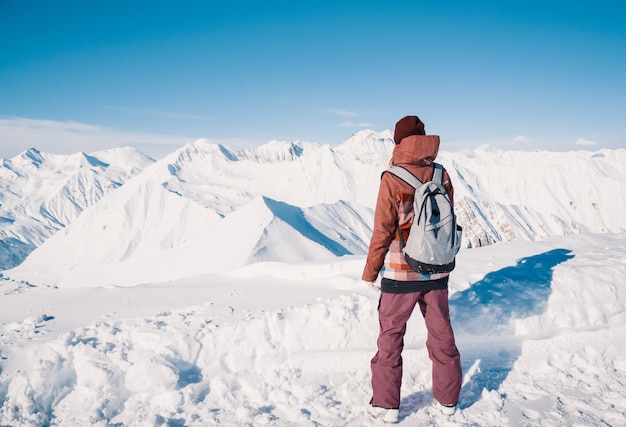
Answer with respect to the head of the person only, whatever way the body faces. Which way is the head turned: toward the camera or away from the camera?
away from the camera

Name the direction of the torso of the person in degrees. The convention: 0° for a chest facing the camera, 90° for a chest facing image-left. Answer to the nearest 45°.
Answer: approximately 135°
